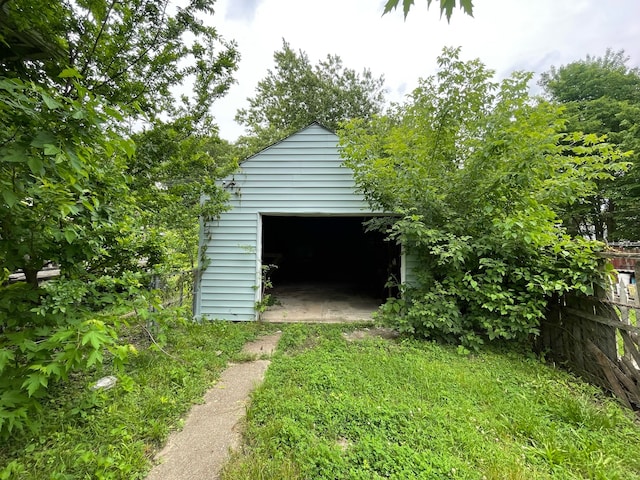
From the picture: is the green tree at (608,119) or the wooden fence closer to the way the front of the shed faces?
the wooden fence

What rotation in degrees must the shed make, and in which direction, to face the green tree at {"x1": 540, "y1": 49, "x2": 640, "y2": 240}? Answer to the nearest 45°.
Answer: approximately 135° to its left

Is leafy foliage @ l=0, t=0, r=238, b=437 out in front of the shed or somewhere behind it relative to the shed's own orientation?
in front

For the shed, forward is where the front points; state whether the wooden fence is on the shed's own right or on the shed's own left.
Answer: on the shed's own left

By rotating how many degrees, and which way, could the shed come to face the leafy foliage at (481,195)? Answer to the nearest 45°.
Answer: approximately 45° to its left

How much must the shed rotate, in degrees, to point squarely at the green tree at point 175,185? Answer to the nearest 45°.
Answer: approximately 90° to its right

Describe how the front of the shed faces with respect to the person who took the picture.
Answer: facing the viewer

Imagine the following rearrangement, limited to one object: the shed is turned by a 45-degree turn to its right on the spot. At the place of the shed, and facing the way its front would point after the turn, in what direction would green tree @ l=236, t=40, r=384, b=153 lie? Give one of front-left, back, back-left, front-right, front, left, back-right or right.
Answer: back-right
